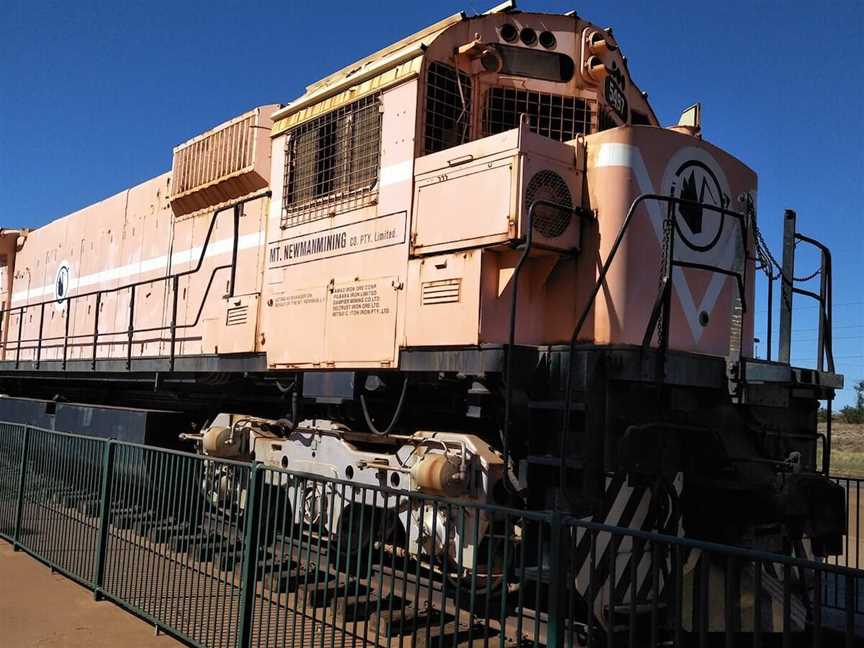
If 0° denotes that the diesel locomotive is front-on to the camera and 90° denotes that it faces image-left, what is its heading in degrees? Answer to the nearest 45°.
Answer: approximately 315°
